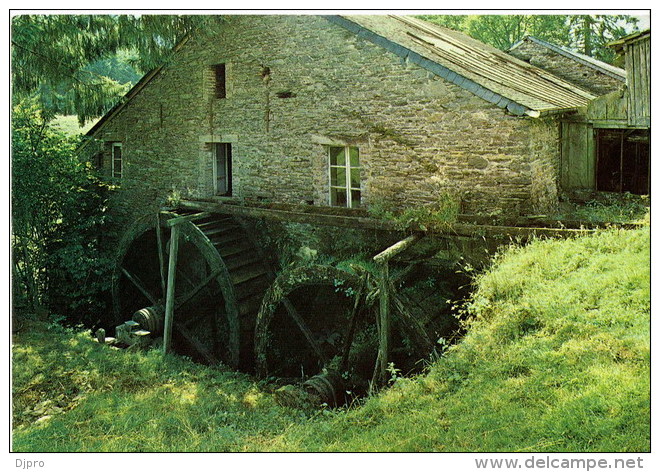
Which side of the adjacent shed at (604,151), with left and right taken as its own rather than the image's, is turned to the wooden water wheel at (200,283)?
right

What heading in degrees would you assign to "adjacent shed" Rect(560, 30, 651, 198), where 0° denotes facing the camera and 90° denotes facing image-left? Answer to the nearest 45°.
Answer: approximately 0°

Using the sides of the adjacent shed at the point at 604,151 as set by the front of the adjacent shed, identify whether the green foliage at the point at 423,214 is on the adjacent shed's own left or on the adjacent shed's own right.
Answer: on the adjacent shed's own right

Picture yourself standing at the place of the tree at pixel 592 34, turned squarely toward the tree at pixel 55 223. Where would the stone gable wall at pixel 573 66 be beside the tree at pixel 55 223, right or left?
left

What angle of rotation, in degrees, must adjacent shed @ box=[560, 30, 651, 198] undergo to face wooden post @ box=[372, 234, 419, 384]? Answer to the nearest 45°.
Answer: approximately 45° to its right

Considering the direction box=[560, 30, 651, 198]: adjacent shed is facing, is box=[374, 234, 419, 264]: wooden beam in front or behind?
in front

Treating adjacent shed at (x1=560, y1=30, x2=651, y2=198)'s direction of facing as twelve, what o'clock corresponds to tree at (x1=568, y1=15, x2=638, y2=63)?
The tree is roughly at 6 o'clock from the adjacent shed.

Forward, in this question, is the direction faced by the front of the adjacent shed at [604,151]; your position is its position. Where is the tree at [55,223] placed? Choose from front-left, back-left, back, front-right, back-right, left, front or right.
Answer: right

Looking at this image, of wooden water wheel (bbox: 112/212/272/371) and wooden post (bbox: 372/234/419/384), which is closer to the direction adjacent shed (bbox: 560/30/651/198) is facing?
the wooden post
